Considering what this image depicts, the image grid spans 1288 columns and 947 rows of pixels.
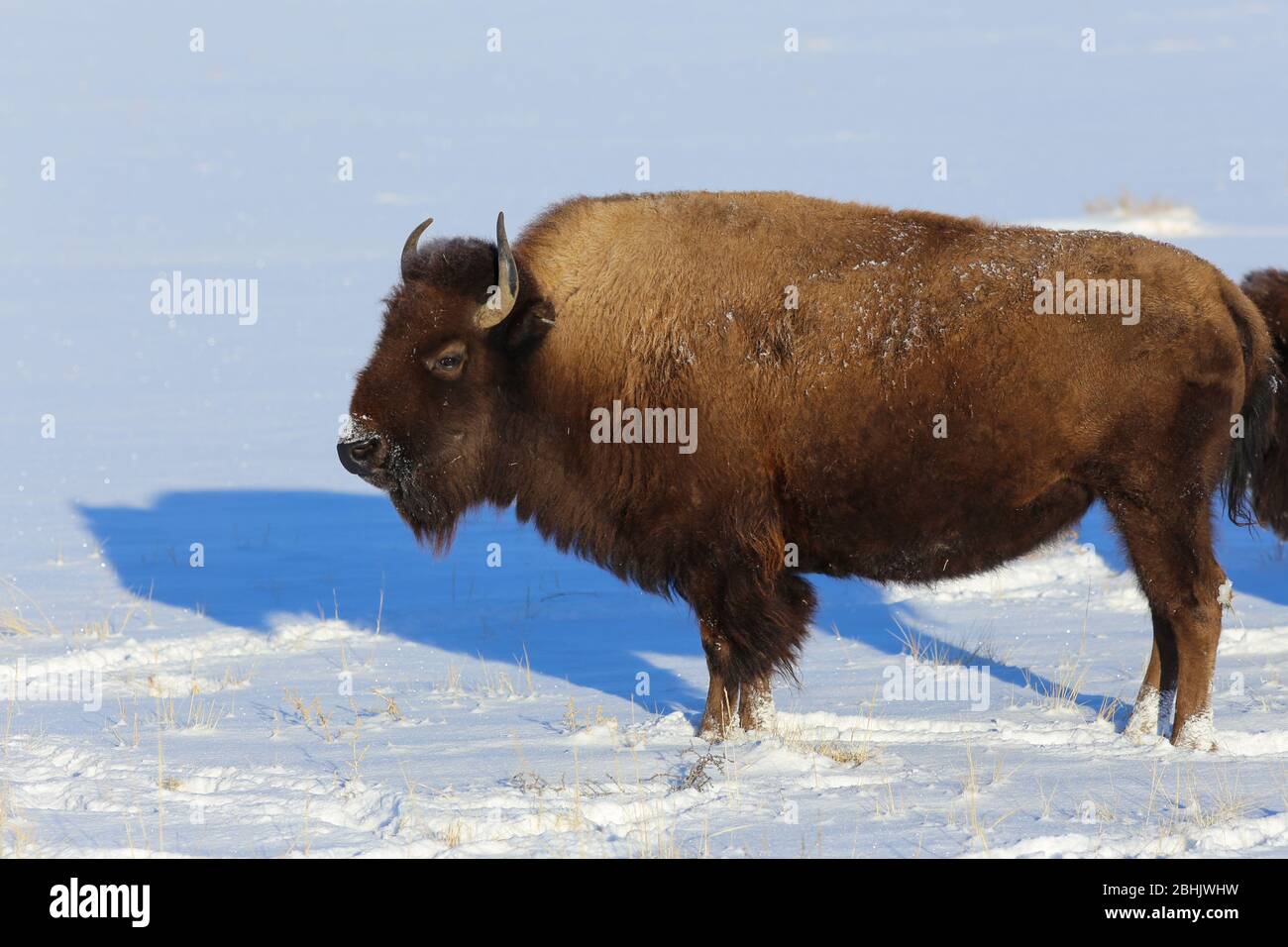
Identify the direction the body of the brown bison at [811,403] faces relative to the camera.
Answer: to the viewer's left
